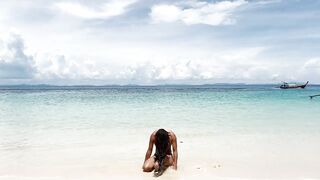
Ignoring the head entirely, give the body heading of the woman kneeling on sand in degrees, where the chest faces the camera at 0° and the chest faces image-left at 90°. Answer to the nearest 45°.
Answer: approximately 0°
